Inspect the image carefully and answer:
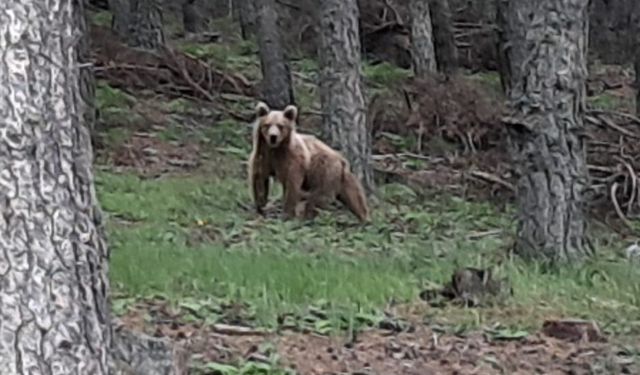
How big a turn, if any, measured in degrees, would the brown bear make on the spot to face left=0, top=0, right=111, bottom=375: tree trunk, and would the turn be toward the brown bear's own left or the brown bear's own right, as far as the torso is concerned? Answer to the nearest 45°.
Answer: approximately 45° to the brown bear's own left

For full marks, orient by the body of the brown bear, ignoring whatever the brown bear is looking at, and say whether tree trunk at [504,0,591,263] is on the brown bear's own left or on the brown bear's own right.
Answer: on the brown bear's own left

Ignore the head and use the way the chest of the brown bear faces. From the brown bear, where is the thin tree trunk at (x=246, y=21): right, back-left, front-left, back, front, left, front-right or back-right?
back-right

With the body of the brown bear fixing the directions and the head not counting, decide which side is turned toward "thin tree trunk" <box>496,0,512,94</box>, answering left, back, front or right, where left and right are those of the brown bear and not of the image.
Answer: back

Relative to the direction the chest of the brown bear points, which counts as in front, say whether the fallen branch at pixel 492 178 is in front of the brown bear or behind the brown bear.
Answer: behind

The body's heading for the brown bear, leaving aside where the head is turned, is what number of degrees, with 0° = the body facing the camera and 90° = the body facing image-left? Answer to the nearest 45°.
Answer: approximately 45°

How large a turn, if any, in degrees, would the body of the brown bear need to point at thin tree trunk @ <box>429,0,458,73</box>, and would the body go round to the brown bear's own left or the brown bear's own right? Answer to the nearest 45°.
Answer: approximately 135° to the brown bear's own right

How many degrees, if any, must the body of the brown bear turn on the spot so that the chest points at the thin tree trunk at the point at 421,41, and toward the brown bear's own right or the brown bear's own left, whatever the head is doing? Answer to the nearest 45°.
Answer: approximately 135° to the brown bear's own right

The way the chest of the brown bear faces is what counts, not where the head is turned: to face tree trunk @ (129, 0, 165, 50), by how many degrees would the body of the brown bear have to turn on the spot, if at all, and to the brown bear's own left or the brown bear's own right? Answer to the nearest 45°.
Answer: approximately 135° to the brown bear's own right

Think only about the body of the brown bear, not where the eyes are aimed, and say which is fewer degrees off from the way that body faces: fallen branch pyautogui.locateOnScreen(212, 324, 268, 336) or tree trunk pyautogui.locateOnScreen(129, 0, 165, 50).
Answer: the fallen branch
